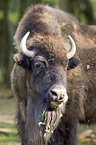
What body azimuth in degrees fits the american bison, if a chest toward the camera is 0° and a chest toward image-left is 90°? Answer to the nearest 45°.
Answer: approximately 45°
